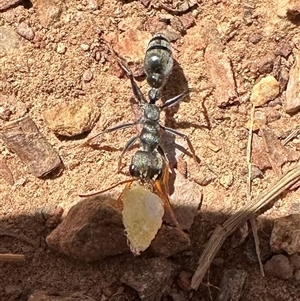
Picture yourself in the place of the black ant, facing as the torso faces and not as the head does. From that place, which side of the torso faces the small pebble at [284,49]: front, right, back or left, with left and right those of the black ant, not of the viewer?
left

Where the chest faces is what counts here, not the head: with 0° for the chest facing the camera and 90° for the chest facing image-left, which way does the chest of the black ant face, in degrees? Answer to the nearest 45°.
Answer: approximately 0°

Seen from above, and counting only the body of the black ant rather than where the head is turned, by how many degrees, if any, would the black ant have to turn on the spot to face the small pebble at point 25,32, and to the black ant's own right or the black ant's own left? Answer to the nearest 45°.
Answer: approximately 135° to the black ant's own right

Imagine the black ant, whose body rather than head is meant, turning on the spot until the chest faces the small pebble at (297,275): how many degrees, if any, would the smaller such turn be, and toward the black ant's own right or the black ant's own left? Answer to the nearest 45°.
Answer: approximately 45° to the black ant's own left

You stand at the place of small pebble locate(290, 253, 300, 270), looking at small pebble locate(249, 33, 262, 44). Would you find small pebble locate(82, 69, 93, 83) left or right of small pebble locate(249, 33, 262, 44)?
left

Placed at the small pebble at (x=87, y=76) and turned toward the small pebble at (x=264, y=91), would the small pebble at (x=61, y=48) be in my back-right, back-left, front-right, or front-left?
back-left

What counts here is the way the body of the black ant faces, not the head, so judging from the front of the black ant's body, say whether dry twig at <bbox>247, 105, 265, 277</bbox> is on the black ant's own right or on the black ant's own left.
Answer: on the black ant's own left

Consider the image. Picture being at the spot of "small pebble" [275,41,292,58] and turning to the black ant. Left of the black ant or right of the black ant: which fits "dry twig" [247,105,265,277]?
left

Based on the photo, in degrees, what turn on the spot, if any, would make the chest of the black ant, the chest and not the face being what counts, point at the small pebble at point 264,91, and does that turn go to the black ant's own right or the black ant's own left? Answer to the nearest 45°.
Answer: approximately 90° to the black ant's own left

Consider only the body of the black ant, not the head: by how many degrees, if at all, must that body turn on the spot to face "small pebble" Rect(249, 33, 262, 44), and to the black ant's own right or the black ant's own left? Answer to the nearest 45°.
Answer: approximately 135° to the black ant's own left
